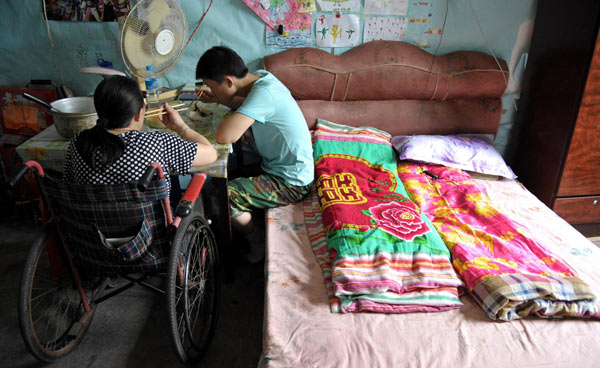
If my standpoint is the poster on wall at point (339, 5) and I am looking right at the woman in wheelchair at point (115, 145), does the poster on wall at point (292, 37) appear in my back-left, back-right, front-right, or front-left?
front-right

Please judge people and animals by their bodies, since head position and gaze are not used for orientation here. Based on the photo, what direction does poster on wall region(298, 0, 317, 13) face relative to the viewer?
toward the camera

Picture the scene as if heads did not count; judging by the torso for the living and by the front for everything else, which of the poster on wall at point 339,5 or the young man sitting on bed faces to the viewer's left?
the young man sitting on bed

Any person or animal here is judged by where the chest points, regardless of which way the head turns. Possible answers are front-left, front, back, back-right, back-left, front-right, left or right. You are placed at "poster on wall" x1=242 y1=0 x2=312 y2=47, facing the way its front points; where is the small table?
front-right

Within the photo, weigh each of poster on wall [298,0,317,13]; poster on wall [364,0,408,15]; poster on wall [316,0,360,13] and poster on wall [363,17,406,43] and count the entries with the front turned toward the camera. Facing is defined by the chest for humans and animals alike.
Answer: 4

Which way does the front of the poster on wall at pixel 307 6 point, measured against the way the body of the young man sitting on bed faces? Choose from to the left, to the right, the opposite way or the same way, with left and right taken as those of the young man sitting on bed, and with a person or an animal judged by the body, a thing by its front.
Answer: to the left

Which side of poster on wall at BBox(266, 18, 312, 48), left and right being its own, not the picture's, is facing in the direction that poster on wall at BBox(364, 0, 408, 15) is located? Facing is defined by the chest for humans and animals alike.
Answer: left

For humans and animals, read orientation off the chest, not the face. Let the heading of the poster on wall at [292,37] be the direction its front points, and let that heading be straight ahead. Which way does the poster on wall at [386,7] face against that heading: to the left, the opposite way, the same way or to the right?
the same way

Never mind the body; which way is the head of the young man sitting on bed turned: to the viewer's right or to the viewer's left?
to the viewer's left

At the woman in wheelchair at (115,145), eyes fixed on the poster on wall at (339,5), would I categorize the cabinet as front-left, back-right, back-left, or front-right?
front-right

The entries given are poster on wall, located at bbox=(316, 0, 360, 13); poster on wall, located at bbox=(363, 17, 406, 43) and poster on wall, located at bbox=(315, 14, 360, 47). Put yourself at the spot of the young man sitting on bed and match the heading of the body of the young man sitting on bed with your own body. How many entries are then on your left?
0

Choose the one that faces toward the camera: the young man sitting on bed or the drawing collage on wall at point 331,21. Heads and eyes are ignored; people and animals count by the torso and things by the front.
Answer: the drawing collage on wall

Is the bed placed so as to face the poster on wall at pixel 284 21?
no

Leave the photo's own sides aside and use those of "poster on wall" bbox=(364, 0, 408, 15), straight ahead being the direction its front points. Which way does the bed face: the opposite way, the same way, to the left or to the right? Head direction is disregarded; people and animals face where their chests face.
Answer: the same way

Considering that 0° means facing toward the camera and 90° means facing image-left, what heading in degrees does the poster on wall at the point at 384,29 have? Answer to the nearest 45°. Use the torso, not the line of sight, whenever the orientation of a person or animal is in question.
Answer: approximately 0°

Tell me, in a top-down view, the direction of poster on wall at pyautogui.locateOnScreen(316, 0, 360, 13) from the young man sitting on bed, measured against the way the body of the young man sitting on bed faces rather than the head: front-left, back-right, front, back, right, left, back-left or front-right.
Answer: back-right

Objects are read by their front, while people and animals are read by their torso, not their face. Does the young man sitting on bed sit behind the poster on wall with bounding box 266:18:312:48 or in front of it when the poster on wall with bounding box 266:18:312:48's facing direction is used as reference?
in front

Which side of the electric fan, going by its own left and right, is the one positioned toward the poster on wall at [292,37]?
left

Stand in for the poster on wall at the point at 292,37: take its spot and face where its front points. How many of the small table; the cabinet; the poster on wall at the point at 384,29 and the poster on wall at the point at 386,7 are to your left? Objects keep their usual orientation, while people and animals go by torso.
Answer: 3

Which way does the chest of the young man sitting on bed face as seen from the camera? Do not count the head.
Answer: to the viewer's left

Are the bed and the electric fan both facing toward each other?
no
